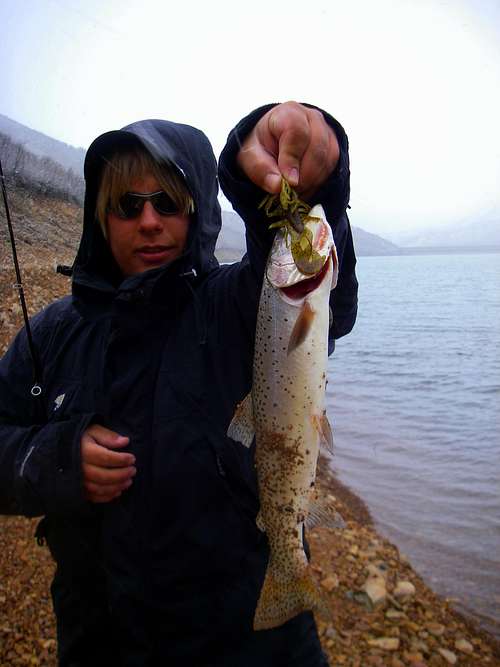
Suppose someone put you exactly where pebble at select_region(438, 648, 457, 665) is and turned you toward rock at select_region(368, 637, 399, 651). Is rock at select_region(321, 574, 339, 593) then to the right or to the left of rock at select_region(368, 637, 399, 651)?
right

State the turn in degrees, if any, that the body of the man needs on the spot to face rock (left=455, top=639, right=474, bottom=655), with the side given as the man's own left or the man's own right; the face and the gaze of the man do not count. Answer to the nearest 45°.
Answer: approximately 135° to the man's own left

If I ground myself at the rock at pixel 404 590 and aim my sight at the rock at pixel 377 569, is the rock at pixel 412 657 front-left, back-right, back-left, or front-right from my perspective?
back-left

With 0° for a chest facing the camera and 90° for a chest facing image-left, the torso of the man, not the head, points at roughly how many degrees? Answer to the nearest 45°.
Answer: approximately 0°

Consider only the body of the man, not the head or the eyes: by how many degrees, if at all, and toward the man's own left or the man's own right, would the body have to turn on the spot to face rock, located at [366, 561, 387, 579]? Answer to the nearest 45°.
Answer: approximately 135° to the man's own left

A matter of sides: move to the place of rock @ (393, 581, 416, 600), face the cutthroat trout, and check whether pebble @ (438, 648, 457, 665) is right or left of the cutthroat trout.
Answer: left

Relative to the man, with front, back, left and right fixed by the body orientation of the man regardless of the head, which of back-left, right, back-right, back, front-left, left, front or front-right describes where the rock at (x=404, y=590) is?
back-left

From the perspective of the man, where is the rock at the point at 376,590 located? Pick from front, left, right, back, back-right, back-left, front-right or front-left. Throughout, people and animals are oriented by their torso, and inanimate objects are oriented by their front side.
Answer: back-left
